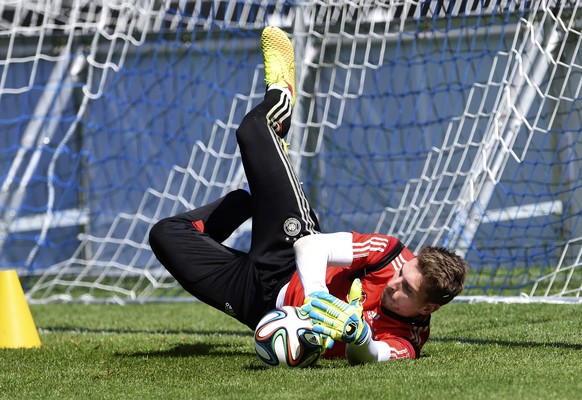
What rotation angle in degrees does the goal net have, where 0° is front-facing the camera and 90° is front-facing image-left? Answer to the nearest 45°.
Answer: approximately 0°

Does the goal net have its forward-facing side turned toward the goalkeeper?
yes

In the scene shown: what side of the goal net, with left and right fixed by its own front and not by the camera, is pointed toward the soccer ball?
front
